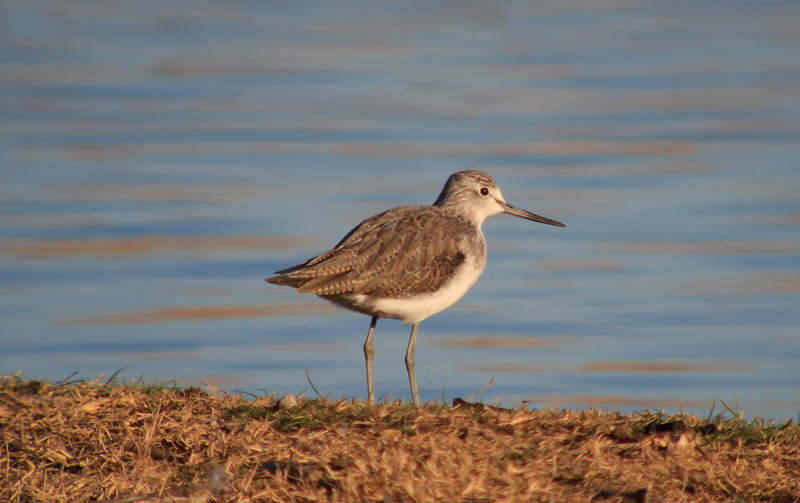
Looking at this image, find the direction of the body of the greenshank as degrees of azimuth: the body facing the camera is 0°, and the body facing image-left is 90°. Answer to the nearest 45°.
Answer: approximately 270°
